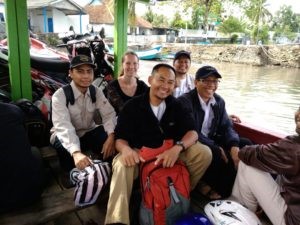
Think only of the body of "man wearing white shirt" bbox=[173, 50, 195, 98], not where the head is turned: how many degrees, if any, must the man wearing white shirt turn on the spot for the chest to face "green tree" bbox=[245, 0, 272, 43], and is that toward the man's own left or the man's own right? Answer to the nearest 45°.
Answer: approximately 180°

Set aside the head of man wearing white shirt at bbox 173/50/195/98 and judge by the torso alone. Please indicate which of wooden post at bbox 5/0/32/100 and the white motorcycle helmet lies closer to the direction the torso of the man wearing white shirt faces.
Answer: the white motorcycle helmet

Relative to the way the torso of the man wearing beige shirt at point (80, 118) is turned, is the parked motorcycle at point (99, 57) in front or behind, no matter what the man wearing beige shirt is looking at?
behind

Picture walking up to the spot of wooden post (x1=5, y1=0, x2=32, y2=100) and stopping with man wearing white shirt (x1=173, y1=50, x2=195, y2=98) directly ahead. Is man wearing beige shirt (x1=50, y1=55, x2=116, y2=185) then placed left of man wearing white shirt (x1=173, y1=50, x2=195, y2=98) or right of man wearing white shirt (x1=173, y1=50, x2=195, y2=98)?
right

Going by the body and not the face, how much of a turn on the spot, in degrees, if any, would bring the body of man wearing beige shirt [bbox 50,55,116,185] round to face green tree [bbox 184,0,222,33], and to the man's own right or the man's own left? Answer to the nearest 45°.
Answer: approximately 135° to the man's own left

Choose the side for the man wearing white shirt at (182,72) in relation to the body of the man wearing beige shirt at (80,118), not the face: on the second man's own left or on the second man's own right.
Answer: on the second man's own left

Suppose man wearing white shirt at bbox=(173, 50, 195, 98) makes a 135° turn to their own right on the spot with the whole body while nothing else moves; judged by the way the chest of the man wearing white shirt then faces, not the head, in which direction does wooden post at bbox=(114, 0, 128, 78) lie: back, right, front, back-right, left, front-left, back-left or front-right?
front

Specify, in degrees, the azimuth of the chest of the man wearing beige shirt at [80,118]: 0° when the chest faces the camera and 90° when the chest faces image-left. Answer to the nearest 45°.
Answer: approximately 0°

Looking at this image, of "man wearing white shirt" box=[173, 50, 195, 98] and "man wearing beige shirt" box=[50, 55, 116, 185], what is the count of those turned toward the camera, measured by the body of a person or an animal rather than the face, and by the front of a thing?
2

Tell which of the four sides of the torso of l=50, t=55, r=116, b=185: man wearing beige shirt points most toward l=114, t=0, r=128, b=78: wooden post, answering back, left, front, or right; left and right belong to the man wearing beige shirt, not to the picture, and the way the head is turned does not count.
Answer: back

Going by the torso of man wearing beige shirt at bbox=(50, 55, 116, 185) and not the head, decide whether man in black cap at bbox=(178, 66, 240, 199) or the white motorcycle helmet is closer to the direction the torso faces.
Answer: the white motorcycle helmet

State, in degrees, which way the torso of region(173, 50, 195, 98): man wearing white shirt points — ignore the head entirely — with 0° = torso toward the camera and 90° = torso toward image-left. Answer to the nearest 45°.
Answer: approximately 0°
